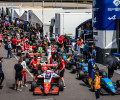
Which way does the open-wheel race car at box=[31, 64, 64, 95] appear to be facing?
toward the camera

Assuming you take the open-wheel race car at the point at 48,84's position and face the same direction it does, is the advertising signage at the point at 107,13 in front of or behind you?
behind

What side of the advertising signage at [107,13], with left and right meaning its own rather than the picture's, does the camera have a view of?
front

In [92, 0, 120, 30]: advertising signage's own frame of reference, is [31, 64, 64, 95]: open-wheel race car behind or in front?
in front

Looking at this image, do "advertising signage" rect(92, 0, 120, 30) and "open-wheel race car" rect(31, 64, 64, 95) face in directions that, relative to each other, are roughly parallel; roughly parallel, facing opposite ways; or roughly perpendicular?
roughly parallel

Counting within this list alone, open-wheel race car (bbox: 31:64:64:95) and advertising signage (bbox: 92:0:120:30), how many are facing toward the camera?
2
